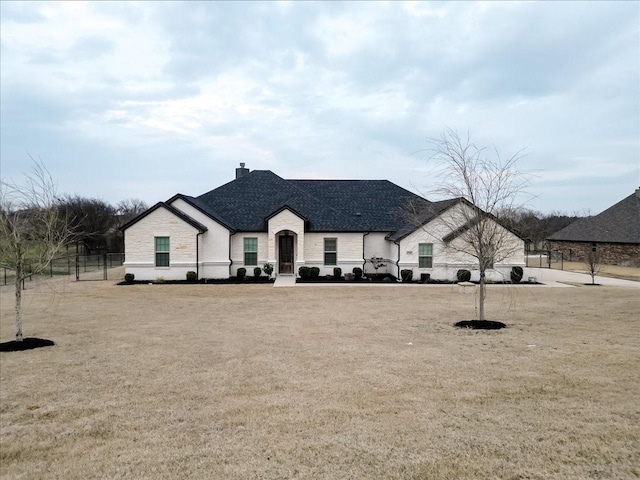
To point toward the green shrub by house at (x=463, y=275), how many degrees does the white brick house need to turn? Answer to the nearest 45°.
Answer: approximately 90° to its left

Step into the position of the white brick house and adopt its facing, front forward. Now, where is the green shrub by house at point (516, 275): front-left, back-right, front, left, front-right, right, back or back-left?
left

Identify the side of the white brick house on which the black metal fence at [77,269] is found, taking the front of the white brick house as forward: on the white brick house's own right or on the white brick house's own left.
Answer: on the white brick house's own right

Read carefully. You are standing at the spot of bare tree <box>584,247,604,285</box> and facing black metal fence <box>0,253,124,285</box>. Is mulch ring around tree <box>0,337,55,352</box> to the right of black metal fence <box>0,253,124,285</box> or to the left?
left

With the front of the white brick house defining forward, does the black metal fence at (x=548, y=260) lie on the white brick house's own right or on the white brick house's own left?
on the white brick house's own left

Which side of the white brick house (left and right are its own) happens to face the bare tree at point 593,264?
left

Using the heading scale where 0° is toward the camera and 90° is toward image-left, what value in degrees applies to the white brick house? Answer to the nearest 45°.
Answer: approximately 0°

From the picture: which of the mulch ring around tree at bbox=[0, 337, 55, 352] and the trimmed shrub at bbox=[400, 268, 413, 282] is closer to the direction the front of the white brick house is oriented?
the mulch ring around tree
